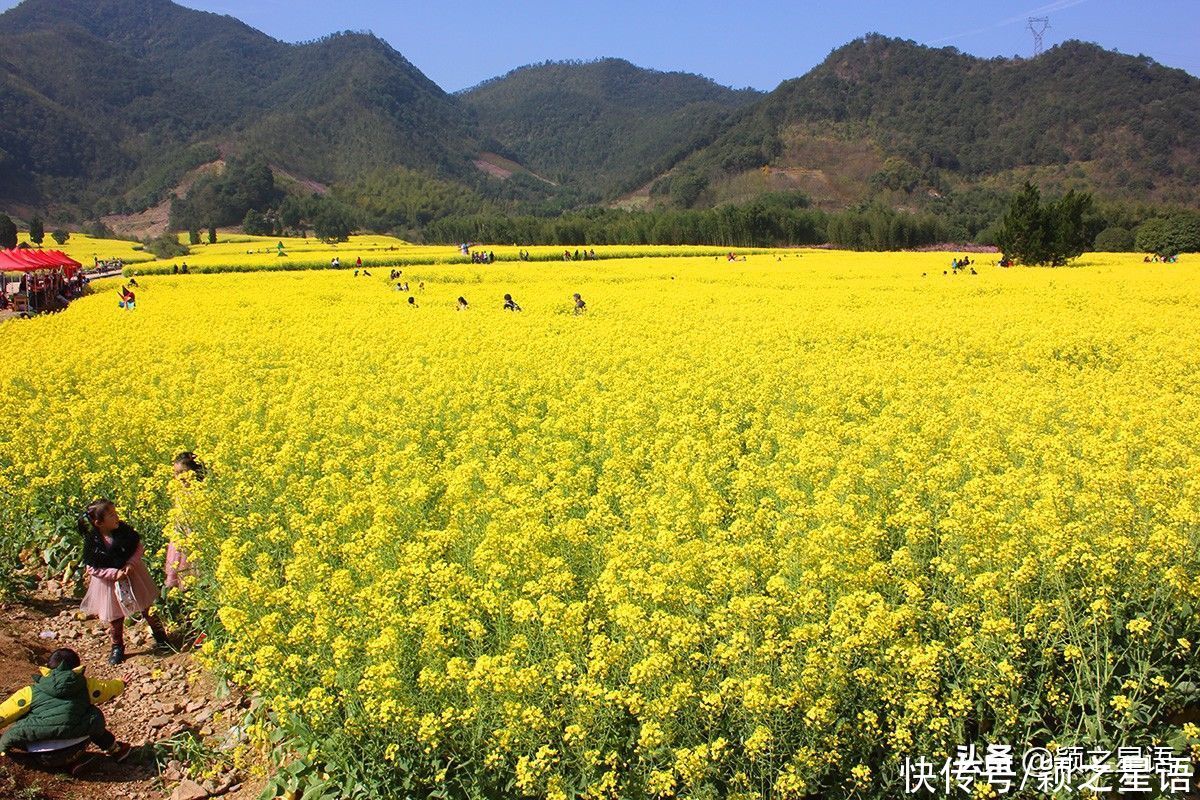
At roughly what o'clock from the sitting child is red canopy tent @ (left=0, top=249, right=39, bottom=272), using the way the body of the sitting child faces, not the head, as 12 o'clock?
The red canopy tent is roughly at 12 o'clock from the sitting child.

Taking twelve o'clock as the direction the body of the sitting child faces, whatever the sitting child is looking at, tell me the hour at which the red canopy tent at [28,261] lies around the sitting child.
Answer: The red canopy tent is roughly at 12 o'clock from the sitting child.

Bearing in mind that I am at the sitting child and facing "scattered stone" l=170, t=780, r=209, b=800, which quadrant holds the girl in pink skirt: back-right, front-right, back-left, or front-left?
back-left

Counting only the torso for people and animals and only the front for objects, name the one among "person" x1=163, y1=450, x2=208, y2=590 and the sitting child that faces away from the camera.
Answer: the sitting child

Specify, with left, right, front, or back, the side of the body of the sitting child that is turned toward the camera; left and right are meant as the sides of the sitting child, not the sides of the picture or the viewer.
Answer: back
